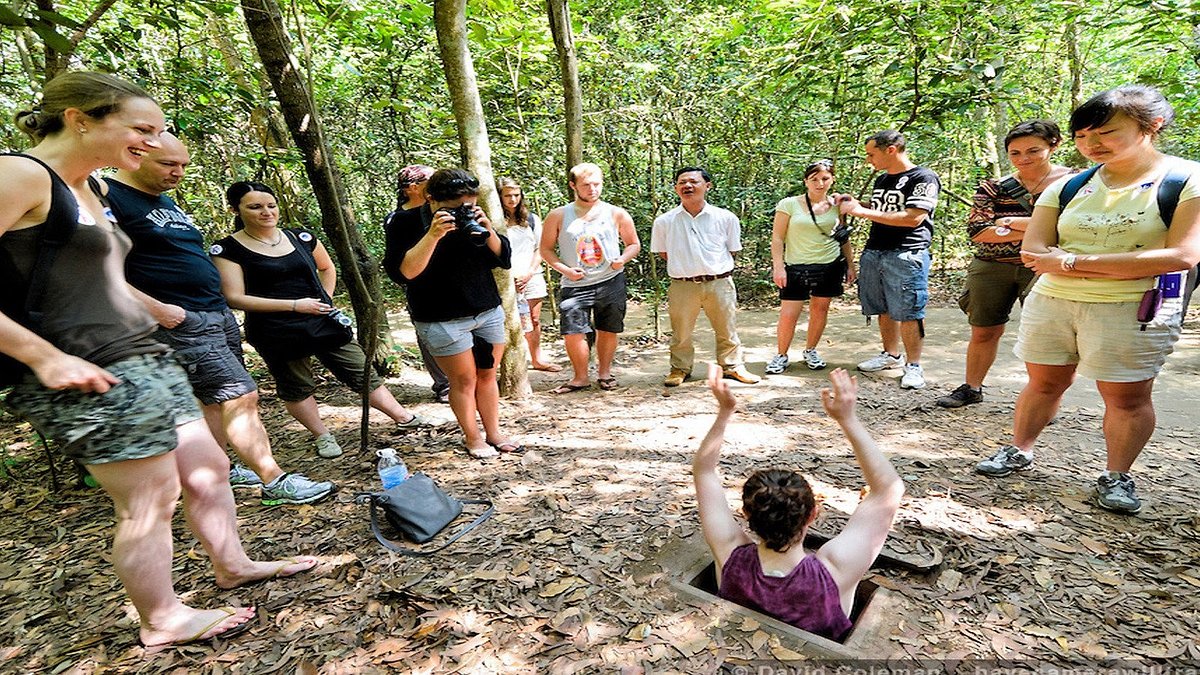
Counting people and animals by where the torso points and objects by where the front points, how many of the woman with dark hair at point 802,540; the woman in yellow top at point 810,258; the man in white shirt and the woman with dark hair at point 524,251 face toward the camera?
3

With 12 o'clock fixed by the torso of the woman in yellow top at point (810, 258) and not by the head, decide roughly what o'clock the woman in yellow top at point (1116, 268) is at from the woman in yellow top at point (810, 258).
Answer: the woman in yellow top at point (1116, 268) is roughly at 11 o'clock from the woman in yellow top at point (810, 258).

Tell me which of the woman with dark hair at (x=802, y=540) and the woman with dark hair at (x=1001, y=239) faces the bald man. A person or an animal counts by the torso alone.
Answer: the woman with dark hair at (x=1001, y=239)

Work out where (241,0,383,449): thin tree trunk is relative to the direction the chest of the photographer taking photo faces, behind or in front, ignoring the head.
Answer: behind

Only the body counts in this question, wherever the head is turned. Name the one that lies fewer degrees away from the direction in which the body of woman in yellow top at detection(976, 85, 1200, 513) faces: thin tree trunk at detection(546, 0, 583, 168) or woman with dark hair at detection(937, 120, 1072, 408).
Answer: the thin tree trunk

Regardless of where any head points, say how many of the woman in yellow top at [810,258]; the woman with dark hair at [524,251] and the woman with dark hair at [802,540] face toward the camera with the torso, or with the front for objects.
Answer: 2

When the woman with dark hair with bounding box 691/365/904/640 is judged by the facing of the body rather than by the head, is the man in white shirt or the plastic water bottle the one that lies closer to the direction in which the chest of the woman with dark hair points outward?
the man in white shirt

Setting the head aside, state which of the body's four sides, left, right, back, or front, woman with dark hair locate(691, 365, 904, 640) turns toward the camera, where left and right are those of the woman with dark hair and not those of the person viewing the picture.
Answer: back

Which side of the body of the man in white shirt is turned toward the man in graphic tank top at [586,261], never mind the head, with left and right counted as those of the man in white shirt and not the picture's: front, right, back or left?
right

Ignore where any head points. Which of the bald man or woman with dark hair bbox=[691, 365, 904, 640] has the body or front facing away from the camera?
the woman with dark hair
